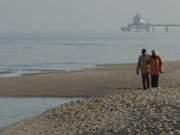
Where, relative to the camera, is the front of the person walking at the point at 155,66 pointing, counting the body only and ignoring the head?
away from the camera
